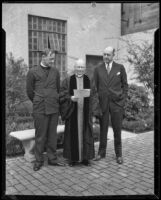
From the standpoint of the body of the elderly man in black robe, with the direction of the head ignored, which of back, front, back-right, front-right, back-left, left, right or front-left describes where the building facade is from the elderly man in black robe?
back

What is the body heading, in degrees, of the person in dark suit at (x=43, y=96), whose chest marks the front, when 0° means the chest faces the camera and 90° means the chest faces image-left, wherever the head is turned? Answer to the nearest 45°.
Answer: approximately 315°

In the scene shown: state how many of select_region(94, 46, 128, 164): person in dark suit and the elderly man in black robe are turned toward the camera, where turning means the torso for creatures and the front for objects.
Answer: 2

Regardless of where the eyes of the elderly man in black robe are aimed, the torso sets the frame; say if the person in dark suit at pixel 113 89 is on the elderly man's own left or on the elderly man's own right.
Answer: on the elderly man's own left

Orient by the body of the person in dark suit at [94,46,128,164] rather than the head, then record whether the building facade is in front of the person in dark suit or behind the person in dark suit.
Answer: behind

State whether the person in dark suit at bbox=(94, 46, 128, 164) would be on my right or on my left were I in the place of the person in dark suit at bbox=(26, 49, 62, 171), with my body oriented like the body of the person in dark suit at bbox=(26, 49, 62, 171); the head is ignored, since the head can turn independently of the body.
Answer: on my left

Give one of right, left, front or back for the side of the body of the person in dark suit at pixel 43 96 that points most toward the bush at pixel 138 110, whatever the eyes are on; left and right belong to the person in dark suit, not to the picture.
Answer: left

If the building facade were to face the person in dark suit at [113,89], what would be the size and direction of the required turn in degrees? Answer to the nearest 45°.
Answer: approximately 45° to its right
